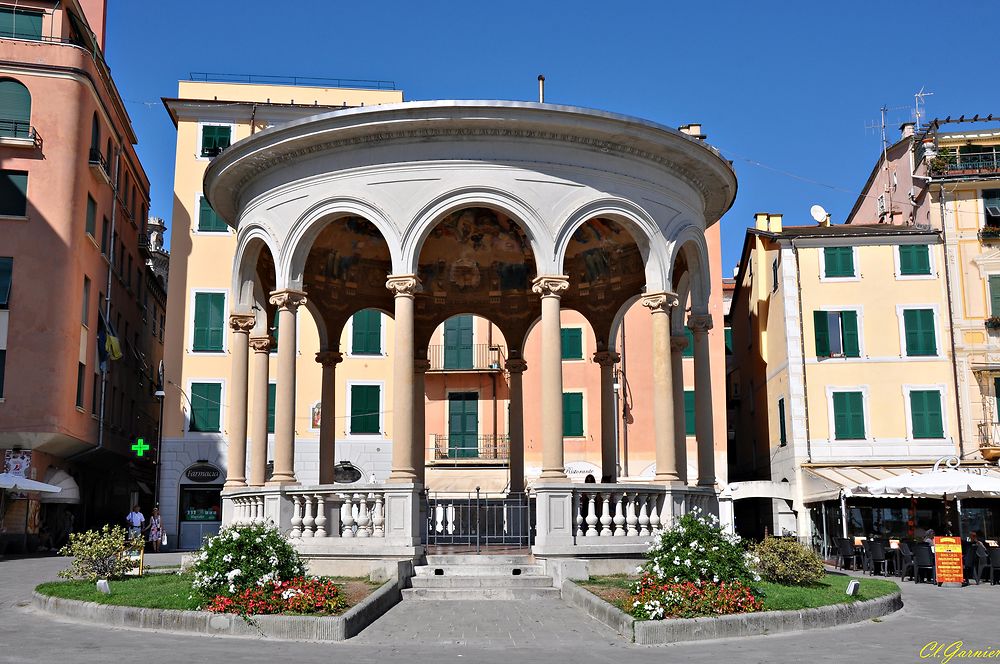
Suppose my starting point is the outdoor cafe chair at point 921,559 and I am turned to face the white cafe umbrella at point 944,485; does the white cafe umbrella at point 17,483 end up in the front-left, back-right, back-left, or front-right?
back-left

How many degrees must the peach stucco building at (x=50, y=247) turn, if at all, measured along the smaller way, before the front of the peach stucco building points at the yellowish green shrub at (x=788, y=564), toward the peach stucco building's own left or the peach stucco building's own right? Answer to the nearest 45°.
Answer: approximately 45° to the peach stucco building's own left

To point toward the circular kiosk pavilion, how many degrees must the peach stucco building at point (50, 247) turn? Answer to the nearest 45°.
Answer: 0° — it already faces it

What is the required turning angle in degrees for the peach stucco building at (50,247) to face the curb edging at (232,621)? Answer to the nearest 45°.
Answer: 0° — it already faces it
